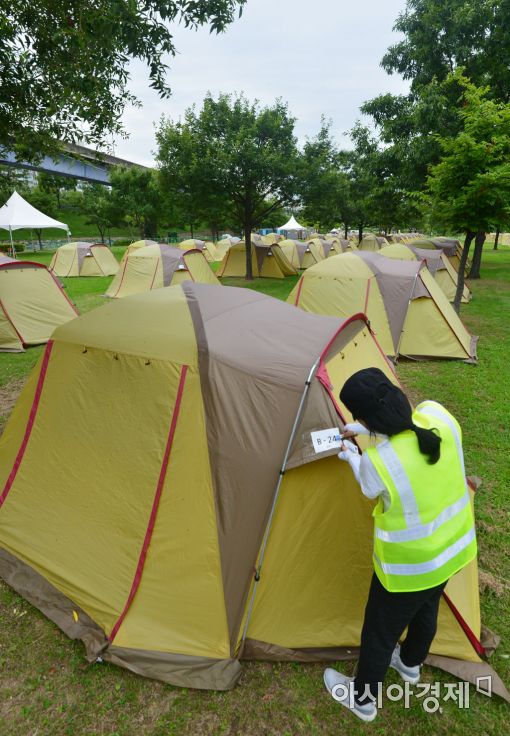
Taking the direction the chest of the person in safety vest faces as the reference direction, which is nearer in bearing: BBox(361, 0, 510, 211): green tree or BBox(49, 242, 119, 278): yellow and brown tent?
the yellow and brown tent

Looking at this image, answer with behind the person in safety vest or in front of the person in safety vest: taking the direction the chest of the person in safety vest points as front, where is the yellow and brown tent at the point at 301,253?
in front

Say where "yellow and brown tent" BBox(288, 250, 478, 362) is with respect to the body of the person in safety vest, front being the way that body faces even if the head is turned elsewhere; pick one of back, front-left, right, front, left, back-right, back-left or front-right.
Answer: front-right

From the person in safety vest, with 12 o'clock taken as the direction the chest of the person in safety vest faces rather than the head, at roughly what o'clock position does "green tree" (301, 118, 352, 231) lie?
The green tree is roughly at 1 o'clock from the person in safety vest.

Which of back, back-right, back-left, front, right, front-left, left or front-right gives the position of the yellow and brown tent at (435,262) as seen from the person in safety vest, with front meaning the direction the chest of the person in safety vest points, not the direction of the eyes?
front-right

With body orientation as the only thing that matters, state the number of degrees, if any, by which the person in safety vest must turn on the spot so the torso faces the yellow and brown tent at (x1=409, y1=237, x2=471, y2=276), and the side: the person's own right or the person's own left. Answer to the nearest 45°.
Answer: approximately 45° to the person's own right

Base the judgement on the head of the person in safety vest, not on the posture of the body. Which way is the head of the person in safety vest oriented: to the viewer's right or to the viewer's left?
to the viewer's left

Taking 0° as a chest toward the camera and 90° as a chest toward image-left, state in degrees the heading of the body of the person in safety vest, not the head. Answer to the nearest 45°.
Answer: approximately 135°

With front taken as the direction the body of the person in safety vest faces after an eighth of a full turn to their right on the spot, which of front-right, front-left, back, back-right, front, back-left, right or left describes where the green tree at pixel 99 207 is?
front-left

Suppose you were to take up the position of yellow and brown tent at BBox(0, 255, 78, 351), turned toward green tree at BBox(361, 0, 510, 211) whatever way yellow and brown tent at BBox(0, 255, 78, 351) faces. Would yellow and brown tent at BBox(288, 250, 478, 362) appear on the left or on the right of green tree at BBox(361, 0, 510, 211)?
right

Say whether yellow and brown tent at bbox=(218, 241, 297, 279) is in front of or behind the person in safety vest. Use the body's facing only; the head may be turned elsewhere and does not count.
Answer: in front

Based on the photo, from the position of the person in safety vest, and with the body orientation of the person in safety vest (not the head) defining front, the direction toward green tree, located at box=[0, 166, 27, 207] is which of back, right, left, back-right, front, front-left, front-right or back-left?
front

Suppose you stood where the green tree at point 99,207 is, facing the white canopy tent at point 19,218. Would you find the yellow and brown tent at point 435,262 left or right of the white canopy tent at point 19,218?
left

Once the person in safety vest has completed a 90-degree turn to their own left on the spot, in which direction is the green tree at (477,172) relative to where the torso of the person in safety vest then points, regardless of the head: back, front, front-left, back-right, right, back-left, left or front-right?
back-right

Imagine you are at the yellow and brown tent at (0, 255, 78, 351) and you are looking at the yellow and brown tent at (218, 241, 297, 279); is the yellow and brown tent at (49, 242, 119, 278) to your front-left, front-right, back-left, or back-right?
front-left

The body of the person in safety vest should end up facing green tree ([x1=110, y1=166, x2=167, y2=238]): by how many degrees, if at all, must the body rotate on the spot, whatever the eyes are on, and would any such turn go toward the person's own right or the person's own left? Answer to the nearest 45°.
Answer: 0° — they already face it

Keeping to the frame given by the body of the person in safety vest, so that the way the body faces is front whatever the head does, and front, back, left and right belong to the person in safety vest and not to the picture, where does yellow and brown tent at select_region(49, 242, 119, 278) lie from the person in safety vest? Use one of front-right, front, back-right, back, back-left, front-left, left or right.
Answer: front

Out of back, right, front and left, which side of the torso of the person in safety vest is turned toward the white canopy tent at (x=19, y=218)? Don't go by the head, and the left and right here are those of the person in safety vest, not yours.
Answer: front
